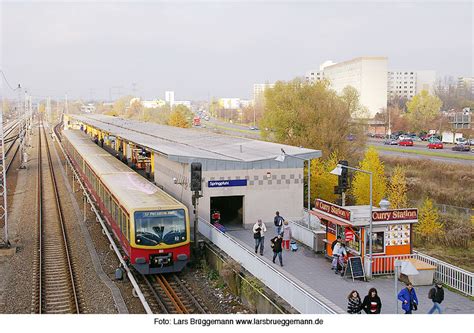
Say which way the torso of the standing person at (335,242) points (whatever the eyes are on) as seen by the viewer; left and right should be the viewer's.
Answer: facing to the right of the viewer

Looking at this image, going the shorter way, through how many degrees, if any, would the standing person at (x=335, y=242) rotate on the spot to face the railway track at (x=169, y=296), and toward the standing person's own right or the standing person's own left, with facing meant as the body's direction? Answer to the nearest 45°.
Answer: approximately 180°

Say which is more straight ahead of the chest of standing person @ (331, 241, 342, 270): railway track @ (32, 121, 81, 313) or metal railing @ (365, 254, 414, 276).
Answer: the metal railing

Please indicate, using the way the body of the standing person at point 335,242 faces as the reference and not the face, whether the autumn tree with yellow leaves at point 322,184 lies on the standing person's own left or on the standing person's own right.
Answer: on the standing person's own left

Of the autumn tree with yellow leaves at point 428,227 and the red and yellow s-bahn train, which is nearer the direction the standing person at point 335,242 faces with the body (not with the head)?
the autumn tree with yellow leaves

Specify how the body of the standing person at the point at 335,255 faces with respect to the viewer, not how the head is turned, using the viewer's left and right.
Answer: facing to the right of the viewer

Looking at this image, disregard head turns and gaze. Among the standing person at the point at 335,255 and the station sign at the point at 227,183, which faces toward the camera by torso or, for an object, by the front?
the station sign

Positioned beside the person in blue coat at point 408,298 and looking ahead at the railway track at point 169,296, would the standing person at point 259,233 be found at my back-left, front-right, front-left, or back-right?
front-right

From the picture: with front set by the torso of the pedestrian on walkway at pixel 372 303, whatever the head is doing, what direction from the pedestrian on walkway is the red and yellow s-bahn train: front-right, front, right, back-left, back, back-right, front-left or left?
back-right

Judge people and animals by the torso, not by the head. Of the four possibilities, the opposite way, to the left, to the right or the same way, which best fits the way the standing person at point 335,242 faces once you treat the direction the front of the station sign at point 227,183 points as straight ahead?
to the left

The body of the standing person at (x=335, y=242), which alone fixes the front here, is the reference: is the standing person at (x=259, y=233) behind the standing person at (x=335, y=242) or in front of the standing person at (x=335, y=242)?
behind

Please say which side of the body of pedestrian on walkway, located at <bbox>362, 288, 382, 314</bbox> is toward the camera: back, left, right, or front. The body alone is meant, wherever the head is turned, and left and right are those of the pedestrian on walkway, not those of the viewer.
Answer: front
